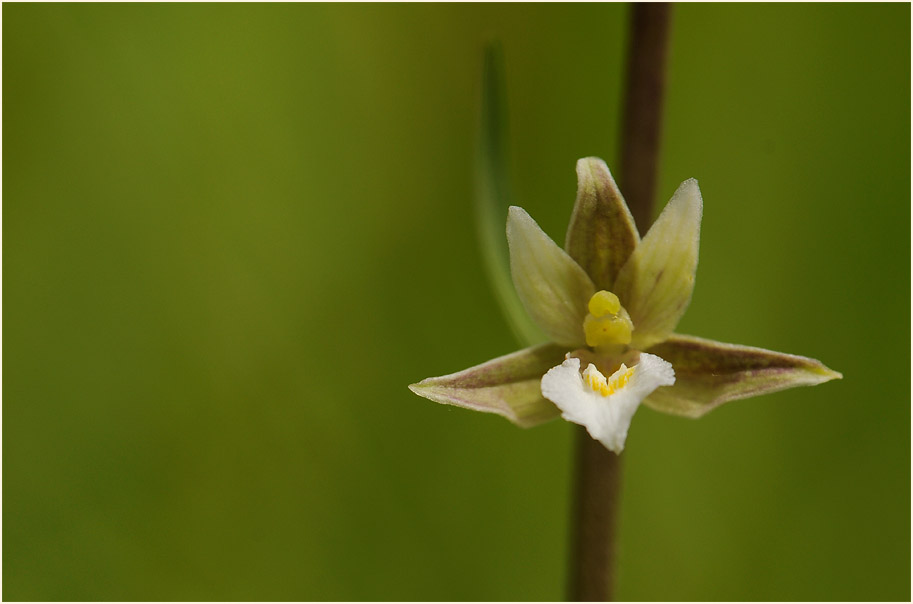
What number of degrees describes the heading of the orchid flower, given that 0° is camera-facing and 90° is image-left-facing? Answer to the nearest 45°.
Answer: approximately 0°
